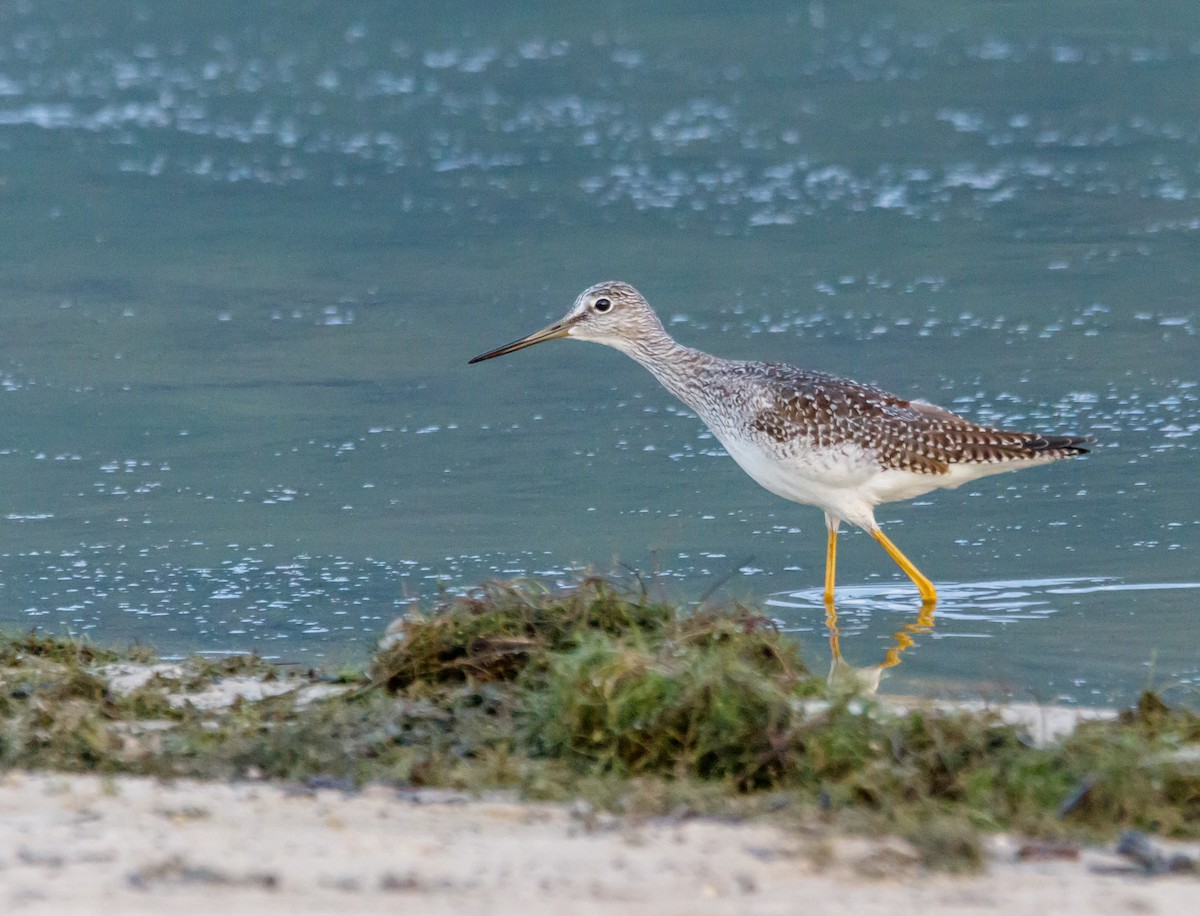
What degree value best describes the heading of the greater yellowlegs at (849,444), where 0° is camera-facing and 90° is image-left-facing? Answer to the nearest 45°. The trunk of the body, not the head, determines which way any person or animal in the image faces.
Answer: approximately 90°
